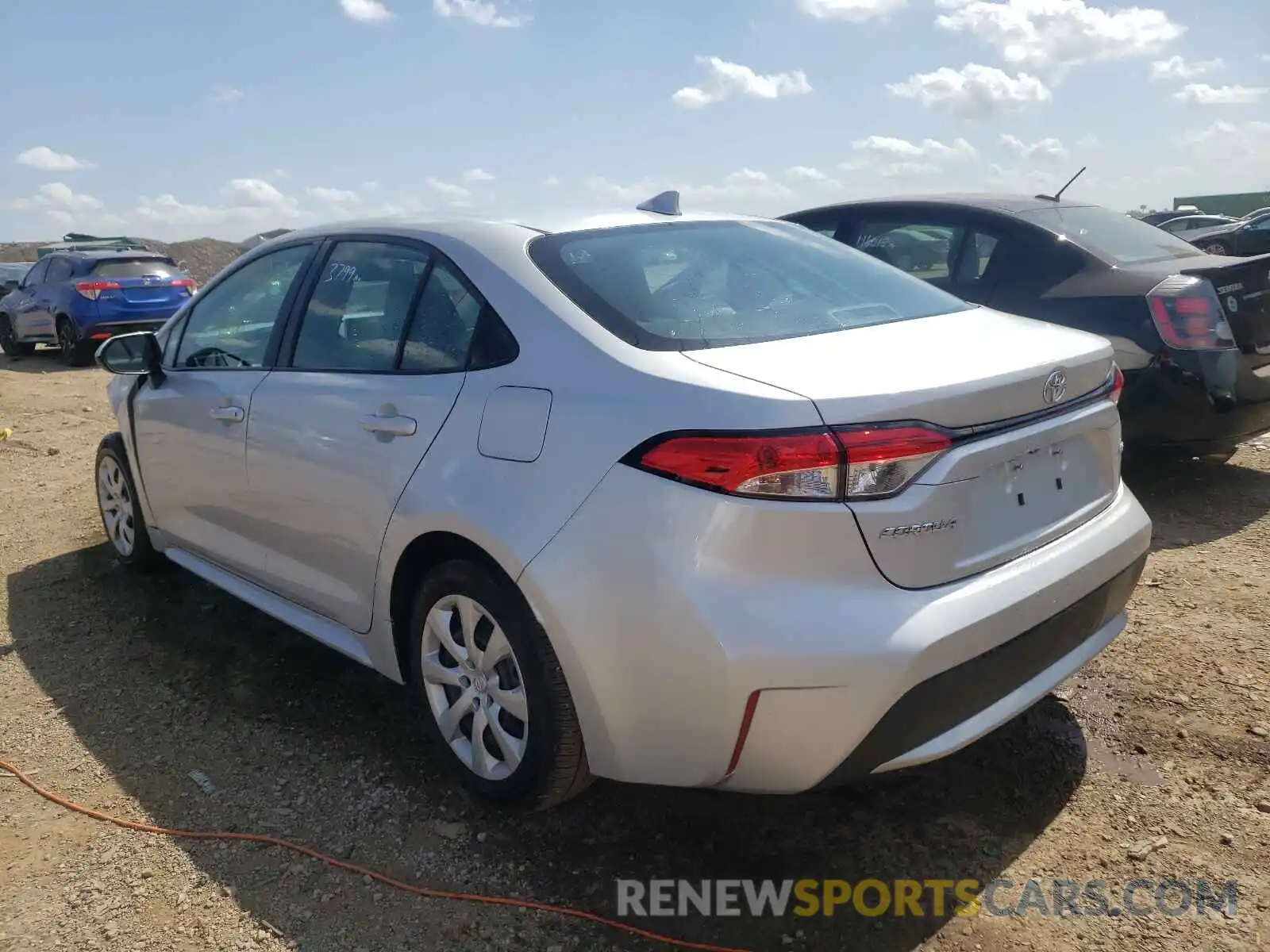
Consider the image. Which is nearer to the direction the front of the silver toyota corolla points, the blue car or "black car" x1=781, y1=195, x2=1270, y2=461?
the blue car

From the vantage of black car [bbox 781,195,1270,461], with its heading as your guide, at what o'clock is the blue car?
The blue car is roughly at 11 o'clock from the black car.

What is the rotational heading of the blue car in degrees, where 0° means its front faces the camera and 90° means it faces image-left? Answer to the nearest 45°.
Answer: approximately 135°

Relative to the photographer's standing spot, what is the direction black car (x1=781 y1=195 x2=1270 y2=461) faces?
facing away from the viewer and to the left of the viewer

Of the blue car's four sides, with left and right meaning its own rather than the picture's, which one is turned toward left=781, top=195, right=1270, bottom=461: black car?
back

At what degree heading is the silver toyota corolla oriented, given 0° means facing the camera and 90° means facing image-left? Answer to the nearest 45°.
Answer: approximately 135°

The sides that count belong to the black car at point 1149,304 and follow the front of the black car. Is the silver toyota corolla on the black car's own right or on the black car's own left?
on the black car's own left

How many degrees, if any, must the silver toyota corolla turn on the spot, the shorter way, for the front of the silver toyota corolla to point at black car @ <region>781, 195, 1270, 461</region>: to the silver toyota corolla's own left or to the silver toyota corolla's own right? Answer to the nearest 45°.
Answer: approximately 90° to the silver toyota corolla's own right
